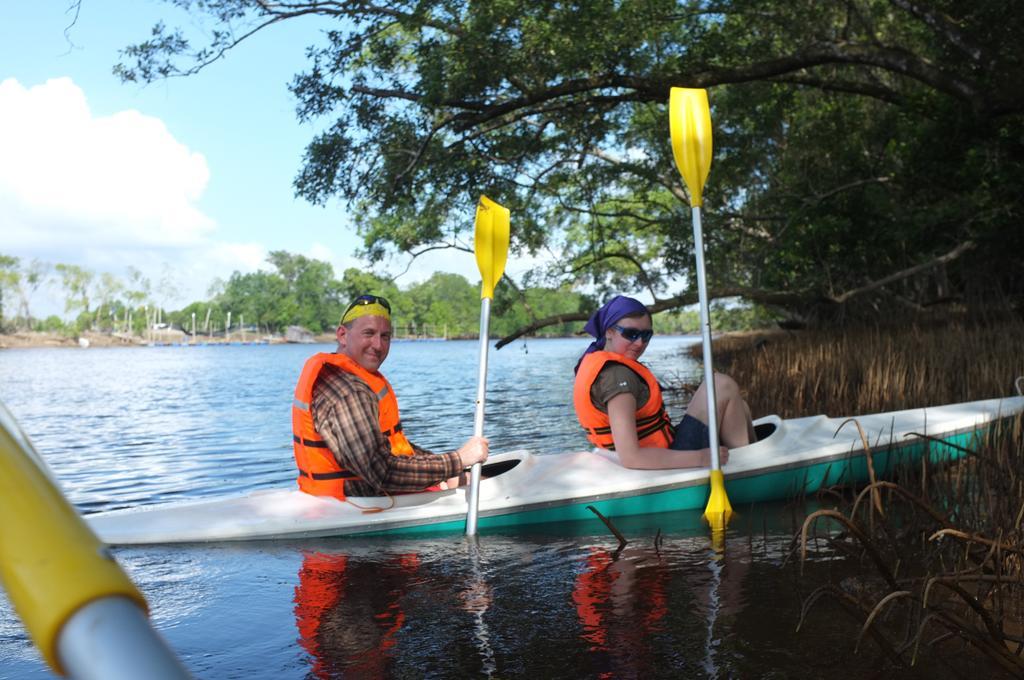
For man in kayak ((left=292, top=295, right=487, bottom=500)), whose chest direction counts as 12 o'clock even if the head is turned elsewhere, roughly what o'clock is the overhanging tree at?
The overhanging tree is roughly at 10 o'clock from the man in kayak.

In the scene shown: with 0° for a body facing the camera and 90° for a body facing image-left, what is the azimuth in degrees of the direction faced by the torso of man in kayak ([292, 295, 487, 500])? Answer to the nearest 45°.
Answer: approximately 270°

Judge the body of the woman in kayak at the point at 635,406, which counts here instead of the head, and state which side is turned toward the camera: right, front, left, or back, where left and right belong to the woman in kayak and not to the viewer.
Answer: right

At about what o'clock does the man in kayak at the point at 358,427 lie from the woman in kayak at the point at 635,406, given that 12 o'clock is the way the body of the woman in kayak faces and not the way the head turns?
The man in kayak is roughly at 5 o'clock from the woman in kayak.

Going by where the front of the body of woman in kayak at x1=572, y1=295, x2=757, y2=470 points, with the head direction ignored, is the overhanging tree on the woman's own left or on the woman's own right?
on the woman's own left

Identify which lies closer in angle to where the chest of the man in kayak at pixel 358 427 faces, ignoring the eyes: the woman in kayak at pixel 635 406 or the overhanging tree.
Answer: the woman in kayak

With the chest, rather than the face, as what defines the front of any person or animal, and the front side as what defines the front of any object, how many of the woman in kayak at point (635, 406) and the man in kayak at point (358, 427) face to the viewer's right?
2
